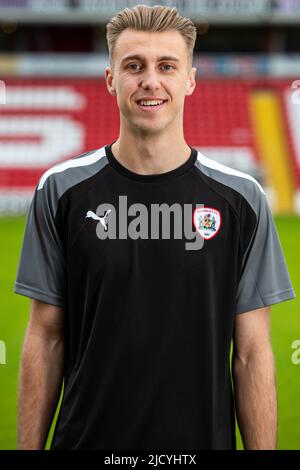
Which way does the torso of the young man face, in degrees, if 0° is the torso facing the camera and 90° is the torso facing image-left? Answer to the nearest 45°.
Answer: approximately 0°
